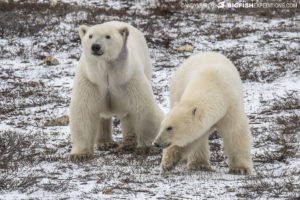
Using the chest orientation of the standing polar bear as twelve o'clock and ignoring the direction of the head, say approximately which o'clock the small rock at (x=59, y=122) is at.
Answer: The small rock is roughly at 5 o'clock from the standing polar bear.

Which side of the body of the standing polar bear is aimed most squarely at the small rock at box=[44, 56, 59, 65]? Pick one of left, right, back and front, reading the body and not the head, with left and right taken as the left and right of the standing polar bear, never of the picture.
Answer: back

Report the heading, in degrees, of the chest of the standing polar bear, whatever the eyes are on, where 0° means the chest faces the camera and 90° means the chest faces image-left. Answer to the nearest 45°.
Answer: approximately 0°

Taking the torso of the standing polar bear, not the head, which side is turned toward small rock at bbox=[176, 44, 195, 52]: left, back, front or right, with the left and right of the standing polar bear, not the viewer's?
back

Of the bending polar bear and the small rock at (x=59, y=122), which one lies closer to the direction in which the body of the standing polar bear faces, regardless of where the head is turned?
the bending polar bear

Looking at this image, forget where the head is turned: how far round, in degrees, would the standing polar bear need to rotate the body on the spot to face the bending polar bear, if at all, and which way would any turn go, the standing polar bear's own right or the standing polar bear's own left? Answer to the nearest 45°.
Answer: approximately 45° to the standing polar bear's own left
